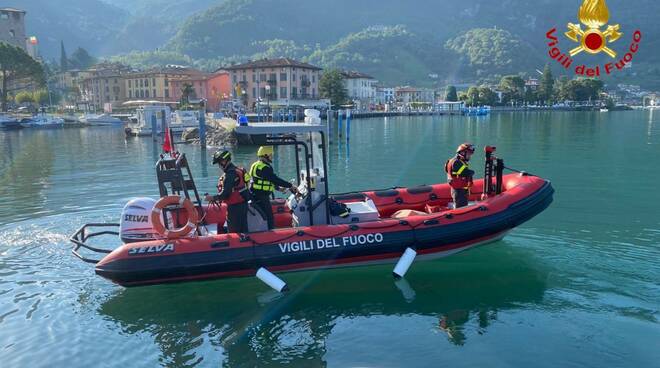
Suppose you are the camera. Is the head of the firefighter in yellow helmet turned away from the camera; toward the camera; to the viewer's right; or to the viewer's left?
to the viewer's right

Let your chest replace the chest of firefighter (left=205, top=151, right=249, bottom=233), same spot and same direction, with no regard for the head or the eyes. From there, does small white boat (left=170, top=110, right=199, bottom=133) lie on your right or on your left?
on your right

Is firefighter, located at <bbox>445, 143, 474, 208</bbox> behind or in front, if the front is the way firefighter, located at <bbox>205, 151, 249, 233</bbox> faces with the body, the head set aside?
behind
